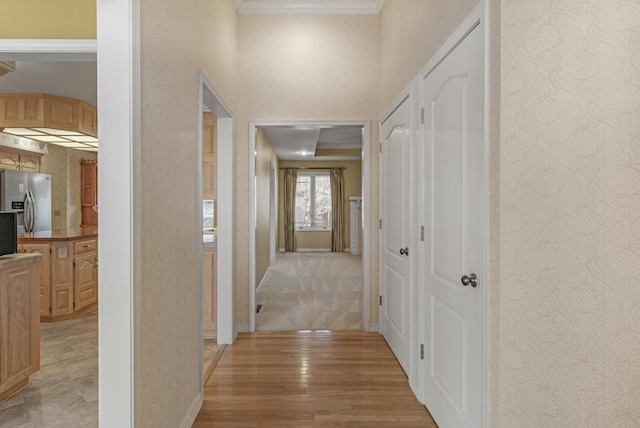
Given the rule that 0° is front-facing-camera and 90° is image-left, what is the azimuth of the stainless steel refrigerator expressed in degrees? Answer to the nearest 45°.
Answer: approximately 315°

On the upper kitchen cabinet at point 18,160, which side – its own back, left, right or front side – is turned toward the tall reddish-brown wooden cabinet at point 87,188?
left

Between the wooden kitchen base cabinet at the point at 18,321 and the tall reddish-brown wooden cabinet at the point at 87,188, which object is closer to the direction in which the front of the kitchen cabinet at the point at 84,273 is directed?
the wooden kitchen base cabinet

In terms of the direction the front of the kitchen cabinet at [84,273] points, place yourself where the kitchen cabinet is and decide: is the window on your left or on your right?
on your left

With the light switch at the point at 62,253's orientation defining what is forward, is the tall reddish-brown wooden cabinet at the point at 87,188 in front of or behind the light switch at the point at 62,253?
behind

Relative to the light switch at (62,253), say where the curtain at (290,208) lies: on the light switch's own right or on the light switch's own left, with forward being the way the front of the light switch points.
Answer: on the light switch's own left

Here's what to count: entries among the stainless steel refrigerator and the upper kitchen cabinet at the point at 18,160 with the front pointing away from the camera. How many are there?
0

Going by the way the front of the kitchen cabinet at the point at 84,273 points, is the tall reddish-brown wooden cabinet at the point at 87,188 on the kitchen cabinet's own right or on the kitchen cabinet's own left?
on the kitchen cabinet's own left

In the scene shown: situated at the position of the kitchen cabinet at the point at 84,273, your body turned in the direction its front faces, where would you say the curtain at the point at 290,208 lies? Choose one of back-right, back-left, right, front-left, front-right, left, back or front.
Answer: left

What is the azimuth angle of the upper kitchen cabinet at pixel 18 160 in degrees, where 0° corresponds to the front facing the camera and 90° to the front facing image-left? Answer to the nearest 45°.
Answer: approximately 315°
